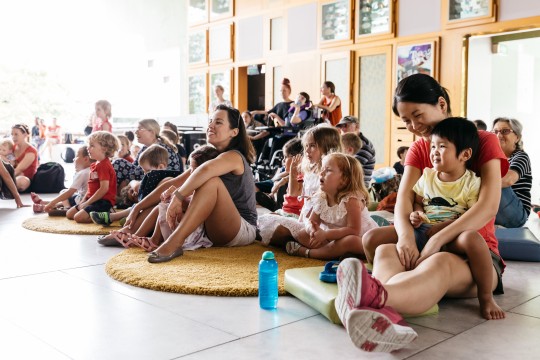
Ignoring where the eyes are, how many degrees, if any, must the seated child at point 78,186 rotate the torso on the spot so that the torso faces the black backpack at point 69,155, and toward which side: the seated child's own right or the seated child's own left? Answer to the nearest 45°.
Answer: approximately 90° to the seated child's own right

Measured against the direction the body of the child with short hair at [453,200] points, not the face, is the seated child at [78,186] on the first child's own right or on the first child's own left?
on the first child's own right

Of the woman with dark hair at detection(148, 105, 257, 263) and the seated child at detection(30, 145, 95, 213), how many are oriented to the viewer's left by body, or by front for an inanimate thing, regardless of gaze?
2

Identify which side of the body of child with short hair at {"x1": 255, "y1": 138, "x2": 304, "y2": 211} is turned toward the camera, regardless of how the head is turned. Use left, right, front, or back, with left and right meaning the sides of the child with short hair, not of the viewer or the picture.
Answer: left

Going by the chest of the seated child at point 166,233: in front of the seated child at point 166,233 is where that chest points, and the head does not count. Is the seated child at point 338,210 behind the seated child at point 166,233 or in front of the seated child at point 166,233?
behind

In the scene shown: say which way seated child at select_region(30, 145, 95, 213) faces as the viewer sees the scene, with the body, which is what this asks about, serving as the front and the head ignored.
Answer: to the viewer's left

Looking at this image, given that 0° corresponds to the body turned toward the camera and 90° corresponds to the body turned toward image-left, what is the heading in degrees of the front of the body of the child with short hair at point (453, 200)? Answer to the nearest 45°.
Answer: approximately 45°

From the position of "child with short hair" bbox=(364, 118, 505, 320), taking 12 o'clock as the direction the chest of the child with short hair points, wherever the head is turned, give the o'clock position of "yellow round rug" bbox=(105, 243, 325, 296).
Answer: The yellow round rug is roughly at 2 o'clock from the child with short hair.

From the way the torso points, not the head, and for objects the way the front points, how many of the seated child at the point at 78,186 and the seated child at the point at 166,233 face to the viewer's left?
2

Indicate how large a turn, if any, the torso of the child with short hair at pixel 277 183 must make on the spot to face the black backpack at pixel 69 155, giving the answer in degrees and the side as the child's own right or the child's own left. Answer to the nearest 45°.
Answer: approximately 45° to the child's own right

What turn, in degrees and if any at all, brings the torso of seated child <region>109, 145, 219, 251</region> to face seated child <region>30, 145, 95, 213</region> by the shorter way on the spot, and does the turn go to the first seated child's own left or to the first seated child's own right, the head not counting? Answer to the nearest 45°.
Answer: approximately 90° to the first seated child's own right

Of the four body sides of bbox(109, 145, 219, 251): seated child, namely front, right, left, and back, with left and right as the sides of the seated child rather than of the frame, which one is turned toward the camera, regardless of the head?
left

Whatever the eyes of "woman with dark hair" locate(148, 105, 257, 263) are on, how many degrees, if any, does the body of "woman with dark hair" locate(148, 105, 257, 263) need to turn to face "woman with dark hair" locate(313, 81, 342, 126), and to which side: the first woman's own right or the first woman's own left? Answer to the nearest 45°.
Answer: approximately 90° to the first woman's own right
